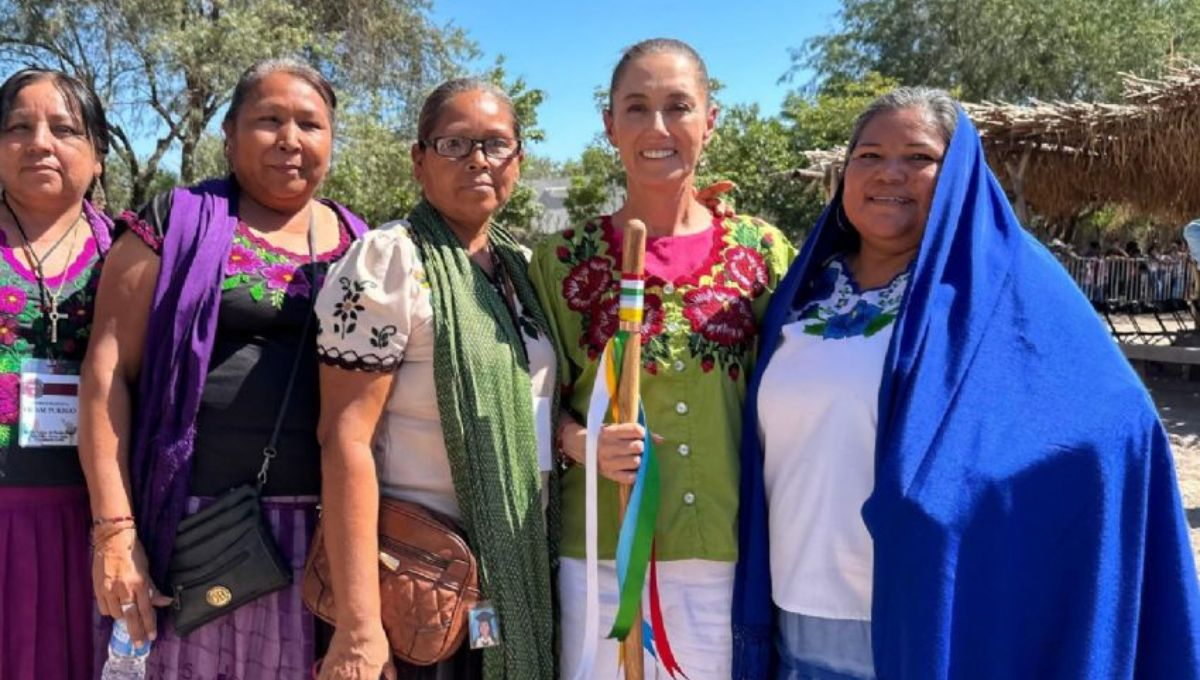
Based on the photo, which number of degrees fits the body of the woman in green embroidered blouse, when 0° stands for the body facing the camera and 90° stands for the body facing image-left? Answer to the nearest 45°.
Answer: approximately 0°

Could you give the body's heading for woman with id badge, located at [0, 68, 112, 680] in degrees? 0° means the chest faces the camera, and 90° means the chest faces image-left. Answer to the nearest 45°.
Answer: approximately 0°

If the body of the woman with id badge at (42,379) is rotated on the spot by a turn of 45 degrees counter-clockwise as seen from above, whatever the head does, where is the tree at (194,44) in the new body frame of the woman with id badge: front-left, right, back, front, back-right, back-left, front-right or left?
back-left

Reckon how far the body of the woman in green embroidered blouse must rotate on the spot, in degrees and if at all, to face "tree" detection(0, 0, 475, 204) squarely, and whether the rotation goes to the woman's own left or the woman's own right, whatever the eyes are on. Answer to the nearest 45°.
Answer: approximately 135° to the woman's own right

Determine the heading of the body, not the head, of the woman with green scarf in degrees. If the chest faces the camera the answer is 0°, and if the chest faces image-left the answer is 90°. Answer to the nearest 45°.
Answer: approximately 315°

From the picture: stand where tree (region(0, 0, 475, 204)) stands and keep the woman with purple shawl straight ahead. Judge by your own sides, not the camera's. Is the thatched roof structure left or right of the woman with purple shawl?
left

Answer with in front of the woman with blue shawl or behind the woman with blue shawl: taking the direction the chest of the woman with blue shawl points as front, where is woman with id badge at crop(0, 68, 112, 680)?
in front

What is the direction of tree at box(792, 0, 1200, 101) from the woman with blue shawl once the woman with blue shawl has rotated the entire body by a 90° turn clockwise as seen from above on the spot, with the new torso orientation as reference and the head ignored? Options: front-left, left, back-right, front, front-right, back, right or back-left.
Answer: front-right

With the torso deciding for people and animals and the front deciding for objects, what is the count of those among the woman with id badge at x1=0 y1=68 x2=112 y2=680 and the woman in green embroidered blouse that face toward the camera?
2
